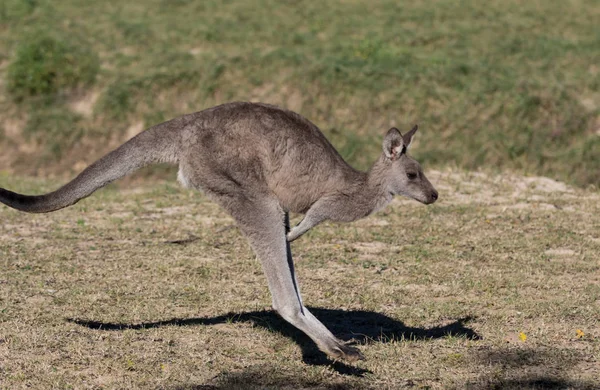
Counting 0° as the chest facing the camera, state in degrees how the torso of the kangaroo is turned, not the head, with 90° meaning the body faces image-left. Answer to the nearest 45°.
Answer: approximately 270°
